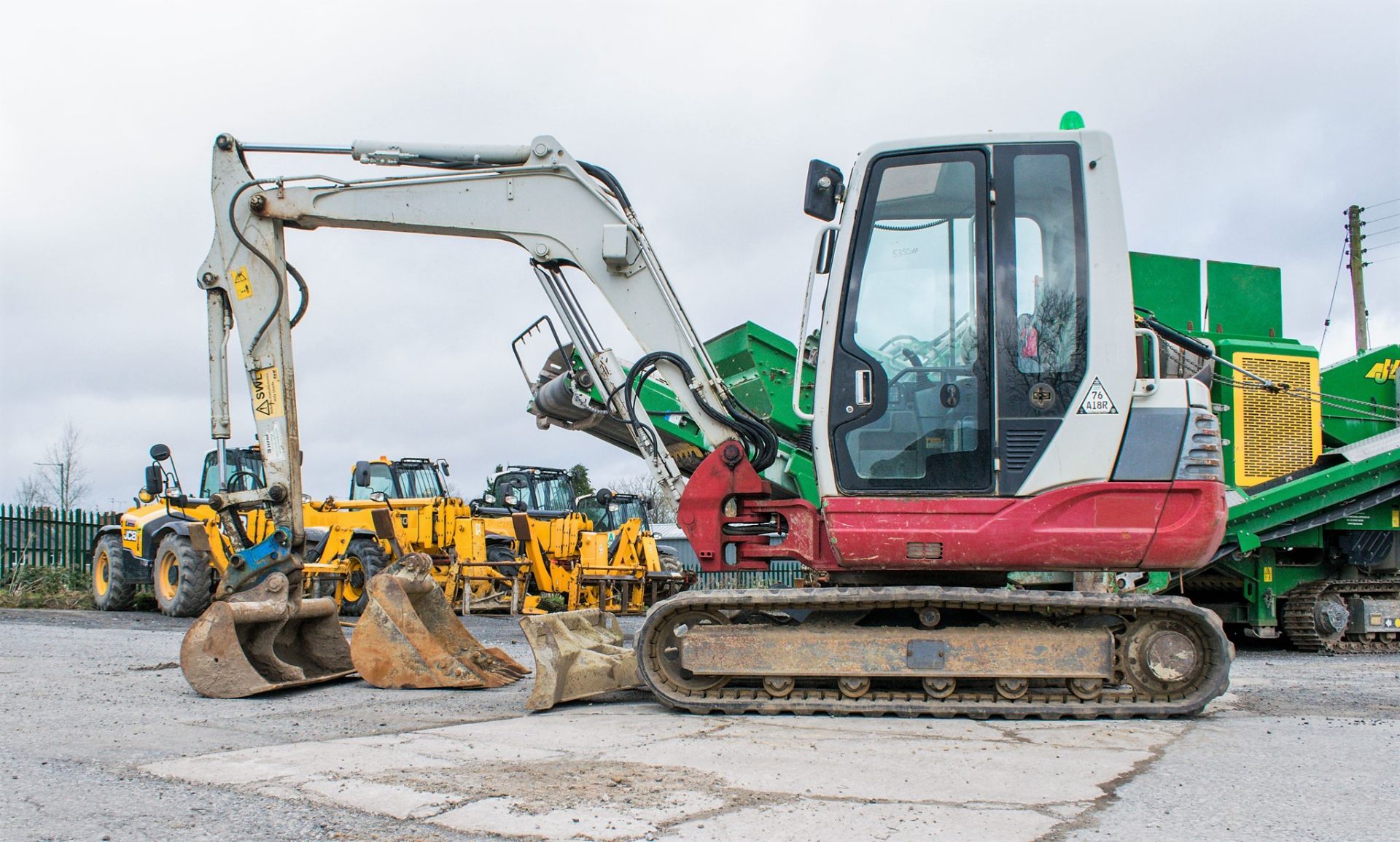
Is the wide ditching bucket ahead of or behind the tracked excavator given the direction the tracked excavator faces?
ahead

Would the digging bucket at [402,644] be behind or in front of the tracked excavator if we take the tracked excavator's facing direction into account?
in front

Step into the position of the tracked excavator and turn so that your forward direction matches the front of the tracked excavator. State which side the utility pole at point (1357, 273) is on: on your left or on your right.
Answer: on your right

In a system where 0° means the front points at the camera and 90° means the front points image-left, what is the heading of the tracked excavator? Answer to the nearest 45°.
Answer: approximately 90°

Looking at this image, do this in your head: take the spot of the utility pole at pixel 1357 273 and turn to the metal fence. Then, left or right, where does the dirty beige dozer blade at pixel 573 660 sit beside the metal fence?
left

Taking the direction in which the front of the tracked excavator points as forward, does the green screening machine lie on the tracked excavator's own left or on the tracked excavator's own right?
on the tracked excavator's own right

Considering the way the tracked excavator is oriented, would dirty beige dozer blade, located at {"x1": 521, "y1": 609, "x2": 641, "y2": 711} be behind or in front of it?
in front

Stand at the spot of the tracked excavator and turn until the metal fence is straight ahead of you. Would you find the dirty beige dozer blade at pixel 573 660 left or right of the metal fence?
left

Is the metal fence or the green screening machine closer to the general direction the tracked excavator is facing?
the metal fence

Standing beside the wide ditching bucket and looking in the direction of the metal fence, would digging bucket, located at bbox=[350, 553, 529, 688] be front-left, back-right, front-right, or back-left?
back-right

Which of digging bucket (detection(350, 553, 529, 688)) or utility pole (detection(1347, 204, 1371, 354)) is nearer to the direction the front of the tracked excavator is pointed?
the digging bucket
